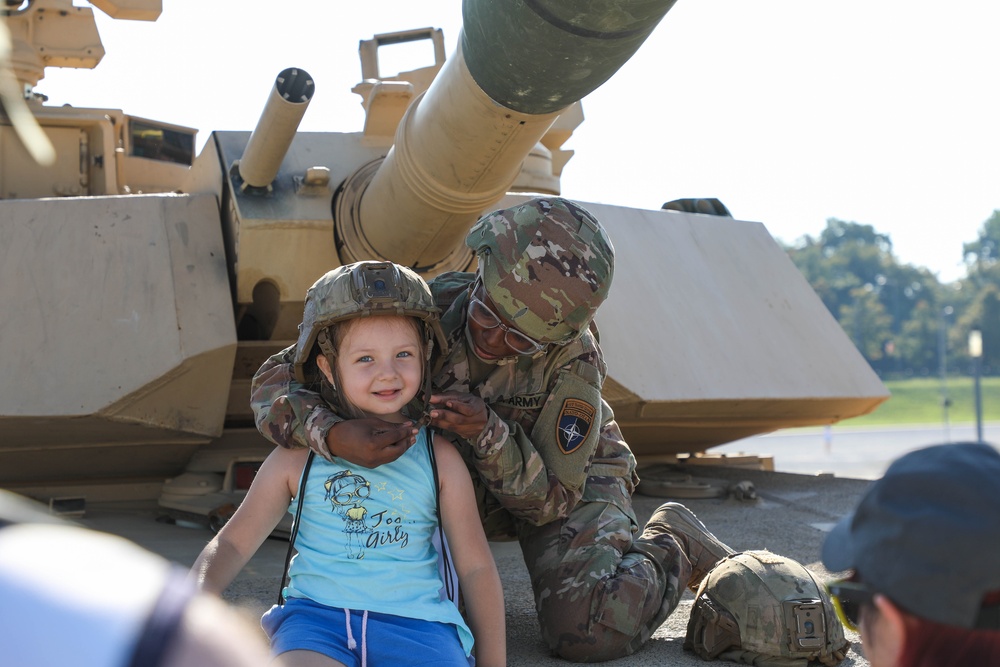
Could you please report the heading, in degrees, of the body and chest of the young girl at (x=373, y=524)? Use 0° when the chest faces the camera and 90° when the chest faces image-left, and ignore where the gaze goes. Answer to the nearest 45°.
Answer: approximately 0°

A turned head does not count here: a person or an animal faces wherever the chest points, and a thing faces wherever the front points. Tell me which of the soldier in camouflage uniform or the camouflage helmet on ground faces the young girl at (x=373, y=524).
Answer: the soldier in camouflage uniform

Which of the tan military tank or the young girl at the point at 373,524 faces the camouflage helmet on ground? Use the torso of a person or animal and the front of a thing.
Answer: the tan military tank

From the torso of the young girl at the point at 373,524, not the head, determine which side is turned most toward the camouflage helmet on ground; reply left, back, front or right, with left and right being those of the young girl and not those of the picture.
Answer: left

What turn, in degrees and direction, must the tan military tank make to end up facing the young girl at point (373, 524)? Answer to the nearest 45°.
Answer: approximately 45° to its right

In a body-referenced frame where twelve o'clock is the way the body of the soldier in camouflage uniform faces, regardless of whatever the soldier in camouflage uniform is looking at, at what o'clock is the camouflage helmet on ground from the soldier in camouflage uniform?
The camouflage helmet on ground is roughly at 8 o'clock from the soldier in camouflage uniform.

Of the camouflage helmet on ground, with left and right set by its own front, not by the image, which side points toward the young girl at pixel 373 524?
right
